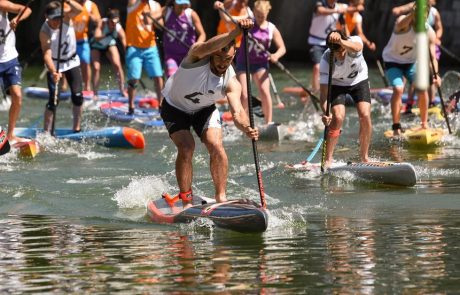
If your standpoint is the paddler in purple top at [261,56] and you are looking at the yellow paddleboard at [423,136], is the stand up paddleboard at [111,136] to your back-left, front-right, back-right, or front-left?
back-right

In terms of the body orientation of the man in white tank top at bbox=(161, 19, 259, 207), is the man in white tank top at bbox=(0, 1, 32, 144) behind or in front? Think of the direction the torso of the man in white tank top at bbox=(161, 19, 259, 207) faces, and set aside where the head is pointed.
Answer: behind

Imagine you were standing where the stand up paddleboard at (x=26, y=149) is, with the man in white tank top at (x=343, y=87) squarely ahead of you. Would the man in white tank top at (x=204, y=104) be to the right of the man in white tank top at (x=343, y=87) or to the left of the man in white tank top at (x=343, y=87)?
right

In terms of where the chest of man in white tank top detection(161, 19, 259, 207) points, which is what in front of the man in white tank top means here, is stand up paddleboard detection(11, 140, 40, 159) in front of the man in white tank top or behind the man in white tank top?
behind

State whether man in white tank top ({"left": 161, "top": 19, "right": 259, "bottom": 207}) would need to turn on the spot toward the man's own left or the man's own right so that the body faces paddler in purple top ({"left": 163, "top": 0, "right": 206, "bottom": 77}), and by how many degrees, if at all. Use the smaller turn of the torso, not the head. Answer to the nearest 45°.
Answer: approximately 135° to the man's own left

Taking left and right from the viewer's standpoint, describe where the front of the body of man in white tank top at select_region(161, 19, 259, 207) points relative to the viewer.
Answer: facing the viewer and to the right of the viewer

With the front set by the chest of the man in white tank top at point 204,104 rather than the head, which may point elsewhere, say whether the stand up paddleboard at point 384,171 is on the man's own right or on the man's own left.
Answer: on the man's own left

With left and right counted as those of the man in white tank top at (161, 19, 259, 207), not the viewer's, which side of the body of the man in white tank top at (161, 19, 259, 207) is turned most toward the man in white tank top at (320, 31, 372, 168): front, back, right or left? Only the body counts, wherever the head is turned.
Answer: left
